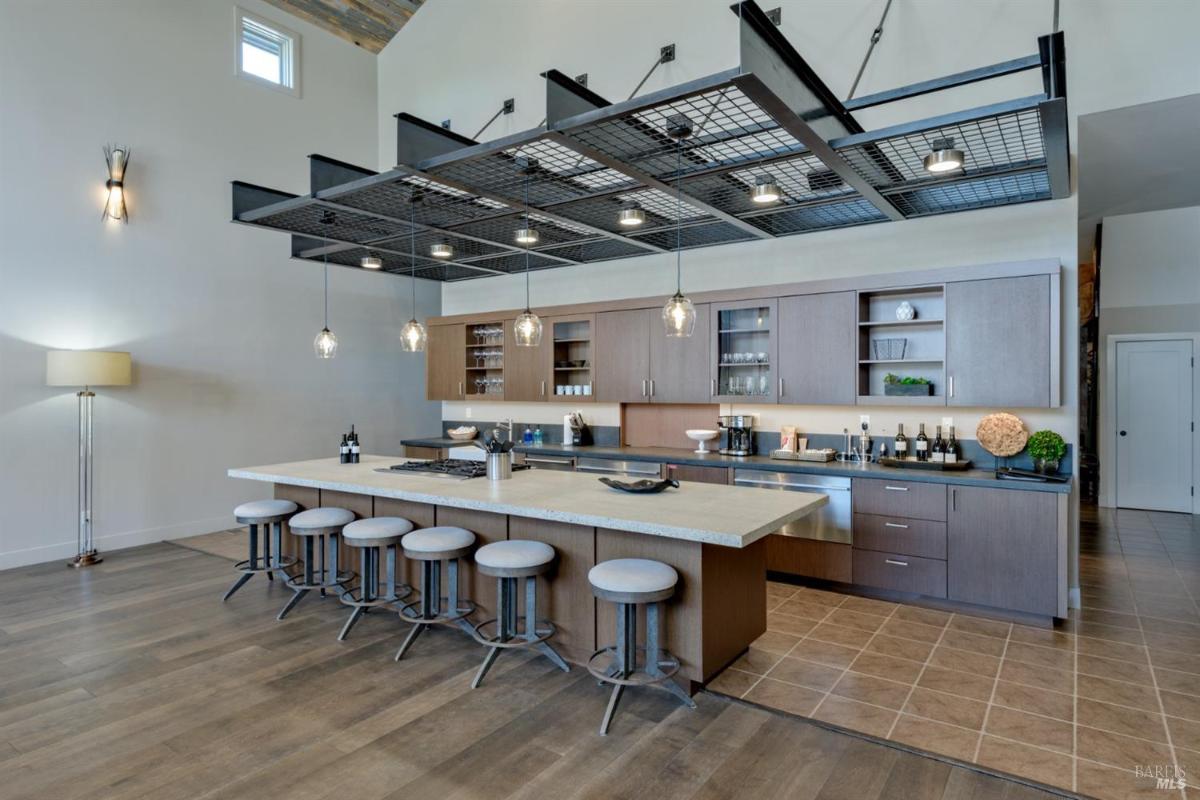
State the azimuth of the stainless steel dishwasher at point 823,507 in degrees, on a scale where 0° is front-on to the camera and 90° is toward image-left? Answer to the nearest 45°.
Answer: approximately 0°

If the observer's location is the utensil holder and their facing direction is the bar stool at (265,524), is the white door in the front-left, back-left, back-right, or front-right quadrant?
back-right

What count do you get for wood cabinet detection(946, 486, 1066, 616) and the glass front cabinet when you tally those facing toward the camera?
2

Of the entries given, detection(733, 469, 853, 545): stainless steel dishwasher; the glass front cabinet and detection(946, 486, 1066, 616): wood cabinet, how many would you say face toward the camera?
3

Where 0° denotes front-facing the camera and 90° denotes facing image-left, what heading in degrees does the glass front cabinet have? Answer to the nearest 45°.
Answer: approximately 0°

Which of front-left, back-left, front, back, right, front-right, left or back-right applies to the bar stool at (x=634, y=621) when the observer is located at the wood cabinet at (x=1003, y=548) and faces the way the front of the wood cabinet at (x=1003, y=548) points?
front-right
